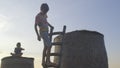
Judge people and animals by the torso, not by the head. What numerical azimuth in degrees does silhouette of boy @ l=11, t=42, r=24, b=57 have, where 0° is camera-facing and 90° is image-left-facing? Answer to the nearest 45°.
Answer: approximately 0°

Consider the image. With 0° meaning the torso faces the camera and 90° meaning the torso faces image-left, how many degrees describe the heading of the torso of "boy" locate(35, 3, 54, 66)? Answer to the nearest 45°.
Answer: approximately 315°

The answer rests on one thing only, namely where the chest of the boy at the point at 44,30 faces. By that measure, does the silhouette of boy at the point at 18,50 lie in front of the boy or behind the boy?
behind

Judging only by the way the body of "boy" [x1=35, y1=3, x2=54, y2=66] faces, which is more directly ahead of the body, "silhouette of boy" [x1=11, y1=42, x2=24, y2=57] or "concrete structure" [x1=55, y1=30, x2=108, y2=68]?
the concrete structure
